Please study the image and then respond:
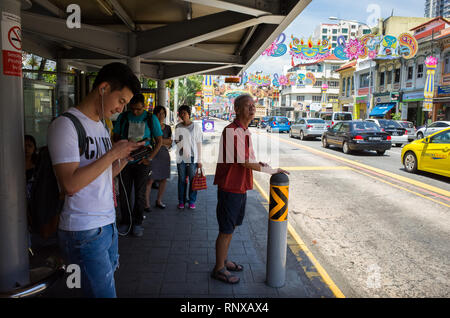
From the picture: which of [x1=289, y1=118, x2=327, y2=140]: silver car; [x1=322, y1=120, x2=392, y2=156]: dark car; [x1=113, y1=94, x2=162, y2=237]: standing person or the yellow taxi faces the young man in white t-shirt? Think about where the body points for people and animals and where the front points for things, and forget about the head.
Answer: the standing person

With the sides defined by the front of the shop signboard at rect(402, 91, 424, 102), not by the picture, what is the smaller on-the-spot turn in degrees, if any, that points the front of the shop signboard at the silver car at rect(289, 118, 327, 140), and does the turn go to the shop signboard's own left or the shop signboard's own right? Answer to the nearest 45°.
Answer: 0° — it already faces it

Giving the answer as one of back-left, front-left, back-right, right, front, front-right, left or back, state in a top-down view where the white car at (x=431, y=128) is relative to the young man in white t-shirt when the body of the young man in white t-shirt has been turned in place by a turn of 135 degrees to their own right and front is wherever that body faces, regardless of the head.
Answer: back-right

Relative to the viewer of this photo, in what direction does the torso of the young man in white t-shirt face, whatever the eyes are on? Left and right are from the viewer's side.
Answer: facing the viewer and to the right of the viewer

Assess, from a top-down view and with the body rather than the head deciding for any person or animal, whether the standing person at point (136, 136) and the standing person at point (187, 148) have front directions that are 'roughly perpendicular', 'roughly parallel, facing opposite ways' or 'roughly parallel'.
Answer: roughly parallel

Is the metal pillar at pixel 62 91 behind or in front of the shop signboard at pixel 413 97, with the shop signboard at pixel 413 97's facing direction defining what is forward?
in front

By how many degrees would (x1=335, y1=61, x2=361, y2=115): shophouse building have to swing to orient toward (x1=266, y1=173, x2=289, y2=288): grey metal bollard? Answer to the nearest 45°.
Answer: approximately 45° to its left

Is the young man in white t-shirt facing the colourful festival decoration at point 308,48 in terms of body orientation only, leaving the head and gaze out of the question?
no

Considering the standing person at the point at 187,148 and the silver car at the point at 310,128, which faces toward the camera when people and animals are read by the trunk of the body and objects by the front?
the standing person

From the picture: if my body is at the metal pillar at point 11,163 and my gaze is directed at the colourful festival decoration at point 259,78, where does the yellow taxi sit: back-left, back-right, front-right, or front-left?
front-right

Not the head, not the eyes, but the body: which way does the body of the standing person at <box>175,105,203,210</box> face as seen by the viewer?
toward the camera

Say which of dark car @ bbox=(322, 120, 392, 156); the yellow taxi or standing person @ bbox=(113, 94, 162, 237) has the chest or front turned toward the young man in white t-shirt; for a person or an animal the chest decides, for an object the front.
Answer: the standing person

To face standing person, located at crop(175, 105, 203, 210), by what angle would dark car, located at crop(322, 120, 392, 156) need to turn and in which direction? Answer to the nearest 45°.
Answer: approximately 135° to its left
